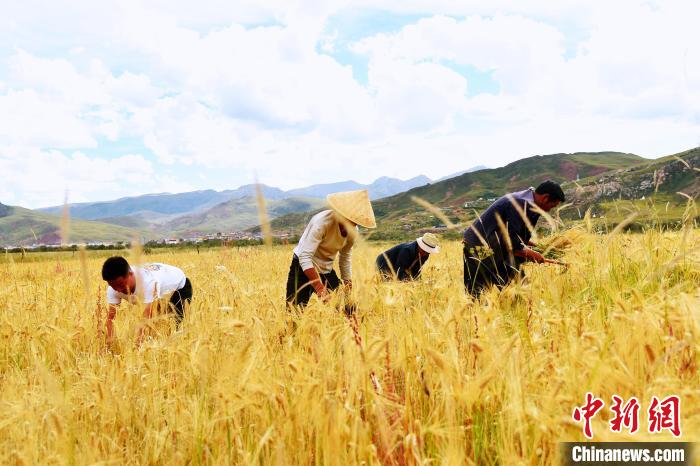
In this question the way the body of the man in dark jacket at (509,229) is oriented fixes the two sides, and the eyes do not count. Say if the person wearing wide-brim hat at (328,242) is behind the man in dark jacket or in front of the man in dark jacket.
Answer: behind

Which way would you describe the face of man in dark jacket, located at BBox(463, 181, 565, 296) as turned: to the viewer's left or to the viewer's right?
to the viewer's right

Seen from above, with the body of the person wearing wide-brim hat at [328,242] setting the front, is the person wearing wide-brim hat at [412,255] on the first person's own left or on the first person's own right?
on the first person's own left

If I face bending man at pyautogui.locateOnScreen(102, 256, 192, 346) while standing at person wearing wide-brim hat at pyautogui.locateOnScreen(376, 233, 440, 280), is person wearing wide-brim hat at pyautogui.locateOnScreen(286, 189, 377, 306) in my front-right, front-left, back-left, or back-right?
front-left

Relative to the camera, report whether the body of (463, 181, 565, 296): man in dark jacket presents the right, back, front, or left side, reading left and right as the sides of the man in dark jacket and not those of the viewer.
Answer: right

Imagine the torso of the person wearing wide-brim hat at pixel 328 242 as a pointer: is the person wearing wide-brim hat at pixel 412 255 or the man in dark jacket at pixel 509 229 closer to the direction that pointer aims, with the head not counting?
the man in dark jacket

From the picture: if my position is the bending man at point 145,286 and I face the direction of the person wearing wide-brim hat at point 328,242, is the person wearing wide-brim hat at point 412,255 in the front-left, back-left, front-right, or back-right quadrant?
front-left

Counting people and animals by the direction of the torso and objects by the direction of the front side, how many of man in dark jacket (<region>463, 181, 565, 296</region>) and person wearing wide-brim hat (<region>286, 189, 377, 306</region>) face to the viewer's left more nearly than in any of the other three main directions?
0

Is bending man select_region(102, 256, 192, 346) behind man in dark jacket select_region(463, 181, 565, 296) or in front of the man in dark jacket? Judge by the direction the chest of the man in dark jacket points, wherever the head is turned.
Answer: behind

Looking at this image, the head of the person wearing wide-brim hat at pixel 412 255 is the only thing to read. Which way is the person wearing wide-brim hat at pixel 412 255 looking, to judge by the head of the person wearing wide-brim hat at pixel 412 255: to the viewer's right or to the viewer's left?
to the viewer's right

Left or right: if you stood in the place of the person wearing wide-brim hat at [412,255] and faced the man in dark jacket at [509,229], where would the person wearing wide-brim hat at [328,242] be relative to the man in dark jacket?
right

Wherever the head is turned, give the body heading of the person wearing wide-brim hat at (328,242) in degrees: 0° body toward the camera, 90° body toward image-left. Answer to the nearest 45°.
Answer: approximately 315°

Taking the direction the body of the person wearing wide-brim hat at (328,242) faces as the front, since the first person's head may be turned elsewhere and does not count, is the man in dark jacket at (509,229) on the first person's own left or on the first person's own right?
on the first person's own left
